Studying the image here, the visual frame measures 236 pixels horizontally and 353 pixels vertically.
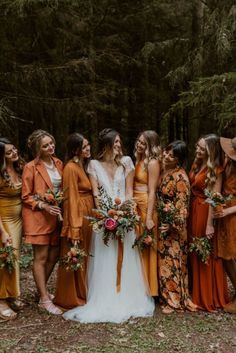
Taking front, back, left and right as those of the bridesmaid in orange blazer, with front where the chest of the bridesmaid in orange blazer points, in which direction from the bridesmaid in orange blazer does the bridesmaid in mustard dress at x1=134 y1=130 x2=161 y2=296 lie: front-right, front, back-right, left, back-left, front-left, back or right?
front-left

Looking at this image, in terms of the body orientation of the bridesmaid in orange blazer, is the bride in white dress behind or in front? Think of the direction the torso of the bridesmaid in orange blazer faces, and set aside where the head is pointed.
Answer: in front

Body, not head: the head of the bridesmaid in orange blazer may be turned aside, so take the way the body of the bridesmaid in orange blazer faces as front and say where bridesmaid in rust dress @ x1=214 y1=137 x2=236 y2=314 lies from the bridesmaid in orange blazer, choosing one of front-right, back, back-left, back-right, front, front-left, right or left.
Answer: front-left

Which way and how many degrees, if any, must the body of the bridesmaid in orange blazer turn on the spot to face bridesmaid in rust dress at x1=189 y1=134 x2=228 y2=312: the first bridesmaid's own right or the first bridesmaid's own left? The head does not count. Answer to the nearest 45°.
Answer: approximately 45° to the first bridesmaid's own left

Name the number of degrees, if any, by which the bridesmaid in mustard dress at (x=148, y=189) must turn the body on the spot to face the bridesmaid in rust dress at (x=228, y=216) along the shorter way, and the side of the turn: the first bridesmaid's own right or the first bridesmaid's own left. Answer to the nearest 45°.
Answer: approximately 135° to the first bridesmaid's own left

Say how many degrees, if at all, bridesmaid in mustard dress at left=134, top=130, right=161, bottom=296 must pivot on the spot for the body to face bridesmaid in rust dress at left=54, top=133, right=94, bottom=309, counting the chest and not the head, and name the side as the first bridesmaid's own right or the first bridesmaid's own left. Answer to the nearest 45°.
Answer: approximately 45° to the first bridesmaid's own right

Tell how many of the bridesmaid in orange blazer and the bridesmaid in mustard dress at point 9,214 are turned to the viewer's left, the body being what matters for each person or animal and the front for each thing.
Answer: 0

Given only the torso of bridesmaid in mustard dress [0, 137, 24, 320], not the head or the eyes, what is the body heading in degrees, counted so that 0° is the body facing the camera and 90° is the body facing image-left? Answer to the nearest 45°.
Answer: approximately 315°

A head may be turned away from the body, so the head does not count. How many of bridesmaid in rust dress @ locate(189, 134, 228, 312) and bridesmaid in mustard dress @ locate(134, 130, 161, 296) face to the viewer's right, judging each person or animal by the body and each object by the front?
0

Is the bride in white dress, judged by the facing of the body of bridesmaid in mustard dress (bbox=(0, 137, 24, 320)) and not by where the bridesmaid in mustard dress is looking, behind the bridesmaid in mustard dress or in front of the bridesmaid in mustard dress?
in front
